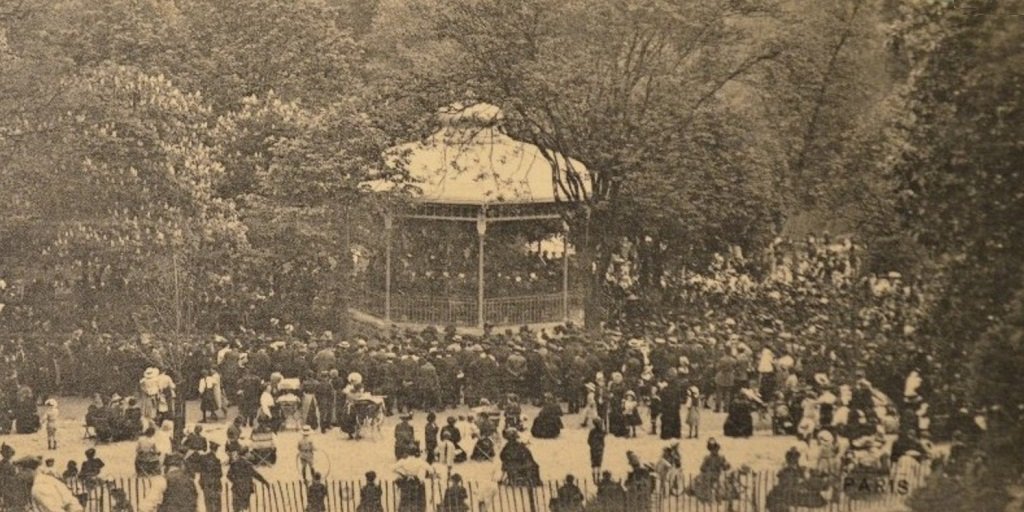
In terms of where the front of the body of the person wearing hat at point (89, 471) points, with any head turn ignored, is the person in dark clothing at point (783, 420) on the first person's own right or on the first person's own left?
on the first person's own right

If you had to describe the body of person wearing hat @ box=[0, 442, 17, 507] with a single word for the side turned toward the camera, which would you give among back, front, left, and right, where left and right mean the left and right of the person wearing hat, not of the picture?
back

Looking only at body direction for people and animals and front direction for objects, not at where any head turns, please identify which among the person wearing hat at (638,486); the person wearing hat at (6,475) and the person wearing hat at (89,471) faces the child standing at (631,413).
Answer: the person wearing hat at (638,486)

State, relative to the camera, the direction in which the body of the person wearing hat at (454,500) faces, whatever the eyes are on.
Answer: away from the camera

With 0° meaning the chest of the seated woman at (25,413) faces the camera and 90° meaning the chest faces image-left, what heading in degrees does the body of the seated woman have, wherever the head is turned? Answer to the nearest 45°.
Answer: approximately 180°

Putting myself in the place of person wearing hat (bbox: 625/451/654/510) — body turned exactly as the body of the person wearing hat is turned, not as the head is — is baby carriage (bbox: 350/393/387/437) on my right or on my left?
on my left

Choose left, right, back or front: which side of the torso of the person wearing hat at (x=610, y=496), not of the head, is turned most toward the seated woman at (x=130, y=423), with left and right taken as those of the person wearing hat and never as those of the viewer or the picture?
left

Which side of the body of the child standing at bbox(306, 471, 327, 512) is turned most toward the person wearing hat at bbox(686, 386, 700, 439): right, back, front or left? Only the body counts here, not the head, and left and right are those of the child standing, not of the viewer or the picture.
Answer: right

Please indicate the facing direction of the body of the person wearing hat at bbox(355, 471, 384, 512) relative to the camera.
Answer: away from the camera

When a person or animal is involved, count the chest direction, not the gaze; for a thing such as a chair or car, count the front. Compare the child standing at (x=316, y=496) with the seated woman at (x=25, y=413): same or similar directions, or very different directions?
same or similar directions

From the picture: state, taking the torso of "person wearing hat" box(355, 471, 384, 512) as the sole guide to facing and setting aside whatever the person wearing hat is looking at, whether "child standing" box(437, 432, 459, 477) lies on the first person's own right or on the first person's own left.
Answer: on the first person's own right

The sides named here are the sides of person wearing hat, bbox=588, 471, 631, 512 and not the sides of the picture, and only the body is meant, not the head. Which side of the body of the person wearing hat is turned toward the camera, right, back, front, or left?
back

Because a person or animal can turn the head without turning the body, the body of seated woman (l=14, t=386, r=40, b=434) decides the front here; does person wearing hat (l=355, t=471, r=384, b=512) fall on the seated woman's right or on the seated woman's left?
on the seated woman's right

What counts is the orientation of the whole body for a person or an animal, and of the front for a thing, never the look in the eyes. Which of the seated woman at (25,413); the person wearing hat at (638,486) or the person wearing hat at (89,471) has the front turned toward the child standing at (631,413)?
the person wearing hat at (638,486)

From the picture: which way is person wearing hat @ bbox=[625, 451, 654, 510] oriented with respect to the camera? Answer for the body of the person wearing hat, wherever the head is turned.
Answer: away from the camera

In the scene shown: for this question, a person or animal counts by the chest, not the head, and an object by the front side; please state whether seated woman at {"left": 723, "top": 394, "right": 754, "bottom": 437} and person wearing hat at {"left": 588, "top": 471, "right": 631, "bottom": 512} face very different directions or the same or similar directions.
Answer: same or similar directions

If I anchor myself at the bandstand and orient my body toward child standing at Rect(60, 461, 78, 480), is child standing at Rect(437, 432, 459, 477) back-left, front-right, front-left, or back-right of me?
front-left

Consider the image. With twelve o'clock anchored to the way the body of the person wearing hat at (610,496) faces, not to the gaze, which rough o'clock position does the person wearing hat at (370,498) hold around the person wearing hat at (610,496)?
the person wearing hat at (370,498) is roughly at 9 o'clock from the person wearing hat at (610,496).

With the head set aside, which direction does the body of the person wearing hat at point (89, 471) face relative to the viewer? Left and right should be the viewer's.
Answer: facing away from the viewer
